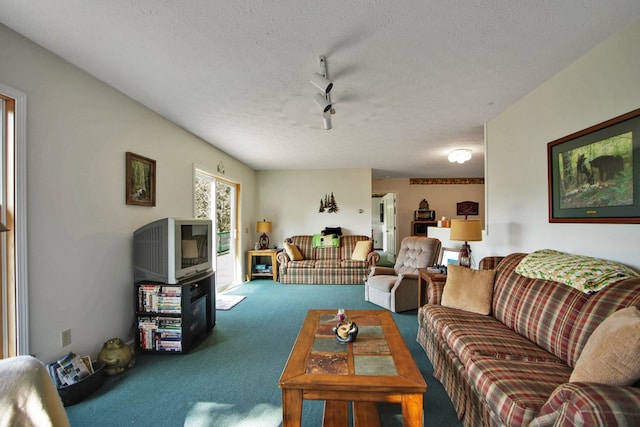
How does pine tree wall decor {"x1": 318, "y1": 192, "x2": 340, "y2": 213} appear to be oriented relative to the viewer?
toward the camera

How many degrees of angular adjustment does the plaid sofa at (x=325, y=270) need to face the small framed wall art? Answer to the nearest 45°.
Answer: approximately 45° to its right

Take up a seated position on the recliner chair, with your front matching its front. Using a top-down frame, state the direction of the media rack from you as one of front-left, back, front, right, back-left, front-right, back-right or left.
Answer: front

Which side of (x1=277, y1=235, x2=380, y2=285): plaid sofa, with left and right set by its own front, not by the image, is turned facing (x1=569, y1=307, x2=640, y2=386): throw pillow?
front

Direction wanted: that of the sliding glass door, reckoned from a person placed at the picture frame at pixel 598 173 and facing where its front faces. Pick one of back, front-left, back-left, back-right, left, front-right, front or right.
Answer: front-right

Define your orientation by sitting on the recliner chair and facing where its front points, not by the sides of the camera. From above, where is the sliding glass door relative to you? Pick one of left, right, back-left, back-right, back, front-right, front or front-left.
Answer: front-right

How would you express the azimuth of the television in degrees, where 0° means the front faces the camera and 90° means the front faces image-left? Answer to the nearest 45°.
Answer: approximately 315°

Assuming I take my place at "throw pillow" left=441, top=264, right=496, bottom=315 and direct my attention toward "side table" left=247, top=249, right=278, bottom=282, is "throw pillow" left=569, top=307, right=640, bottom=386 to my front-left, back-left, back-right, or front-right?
back-left

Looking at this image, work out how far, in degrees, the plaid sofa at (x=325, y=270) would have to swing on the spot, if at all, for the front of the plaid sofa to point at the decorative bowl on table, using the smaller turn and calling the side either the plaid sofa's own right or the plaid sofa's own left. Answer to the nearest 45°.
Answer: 0° — it already faces it

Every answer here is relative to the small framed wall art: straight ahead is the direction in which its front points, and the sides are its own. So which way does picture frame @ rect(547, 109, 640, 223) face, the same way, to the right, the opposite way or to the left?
the opposite way

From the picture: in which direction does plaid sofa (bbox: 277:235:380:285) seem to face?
toward the camera

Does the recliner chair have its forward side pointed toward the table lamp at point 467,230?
no

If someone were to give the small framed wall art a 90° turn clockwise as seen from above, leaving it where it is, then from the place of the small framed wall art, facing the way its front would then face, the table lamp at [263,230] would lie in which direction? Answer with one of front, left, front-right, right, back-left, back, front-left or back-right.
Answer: back

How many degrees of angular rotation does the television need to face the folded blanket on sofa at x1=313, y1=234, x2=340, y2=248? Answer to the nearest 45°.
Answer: approximately 90° to its left

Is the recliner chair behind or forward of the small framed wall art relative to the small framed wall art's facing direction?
forward

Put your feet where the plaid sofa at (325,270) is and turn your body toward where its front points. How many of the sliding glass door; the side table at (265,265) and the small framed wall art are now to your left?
0

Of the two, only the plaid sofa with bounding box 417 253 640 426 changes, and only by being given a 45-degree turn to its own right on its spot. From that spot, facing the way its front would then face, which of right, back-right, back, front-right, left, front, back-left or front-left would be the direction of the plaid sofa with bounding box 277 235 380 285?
front-right
